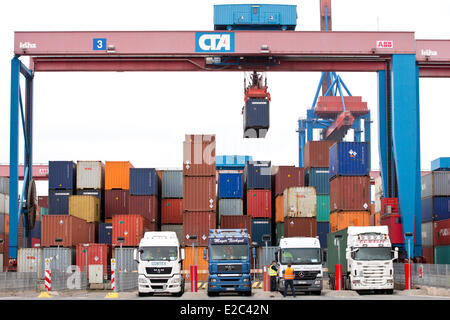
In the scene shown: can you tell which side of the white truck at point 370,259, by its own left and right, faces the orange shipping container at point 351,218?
back

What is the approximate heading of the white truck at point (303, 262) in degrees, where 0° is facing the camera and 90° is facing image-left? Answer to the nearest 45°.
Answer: approximately 0°

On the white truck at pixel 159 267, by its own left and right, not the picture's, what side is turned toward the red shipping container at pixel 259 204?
back

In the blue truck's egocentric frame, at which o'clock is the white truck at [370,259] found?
The white truck is roughly at 9 o'clock from the blue truck.

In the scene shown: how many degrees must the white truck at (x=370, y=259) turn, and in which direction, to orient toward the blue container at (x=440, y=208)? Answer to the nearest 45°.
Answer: approximately 180°

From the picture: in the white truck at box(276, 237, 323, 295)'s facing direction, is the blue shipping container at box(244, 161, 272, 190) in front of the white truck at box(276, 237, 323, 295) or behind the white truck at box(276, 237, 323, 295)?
behind

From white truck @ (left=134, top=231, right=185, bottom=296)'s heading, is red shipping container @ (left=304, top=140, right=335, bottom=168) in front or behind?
behind

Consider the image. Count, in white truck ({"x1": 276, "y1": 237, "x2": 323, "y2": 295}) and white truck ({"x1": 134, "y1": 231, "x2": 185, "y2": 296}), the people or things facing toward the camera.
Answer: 2

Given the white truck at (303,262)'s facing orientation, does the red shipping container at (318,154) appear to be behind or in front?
behind

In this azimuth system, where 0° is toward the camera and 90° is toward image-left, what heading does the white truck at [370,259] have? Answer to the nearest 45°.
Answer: approximately 0°
